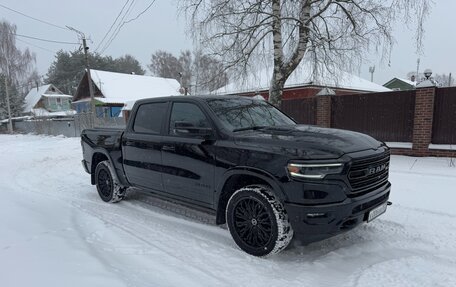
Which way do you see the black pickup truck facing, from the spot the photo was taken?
facing the viewer and to the right of the viewer

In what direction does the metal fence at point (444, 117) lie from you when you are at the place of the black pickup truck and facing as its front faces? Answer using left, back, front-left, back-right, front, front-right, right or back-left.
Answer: left

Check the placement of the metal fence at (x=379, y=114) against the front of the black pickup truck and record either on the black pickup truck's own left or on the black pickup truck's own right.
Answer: on the black pickup truck's own left

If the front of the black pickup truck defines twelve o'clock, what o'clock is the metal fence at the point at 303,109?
The metal fence is roughly at 8 o'clock from the black pickup truck.
